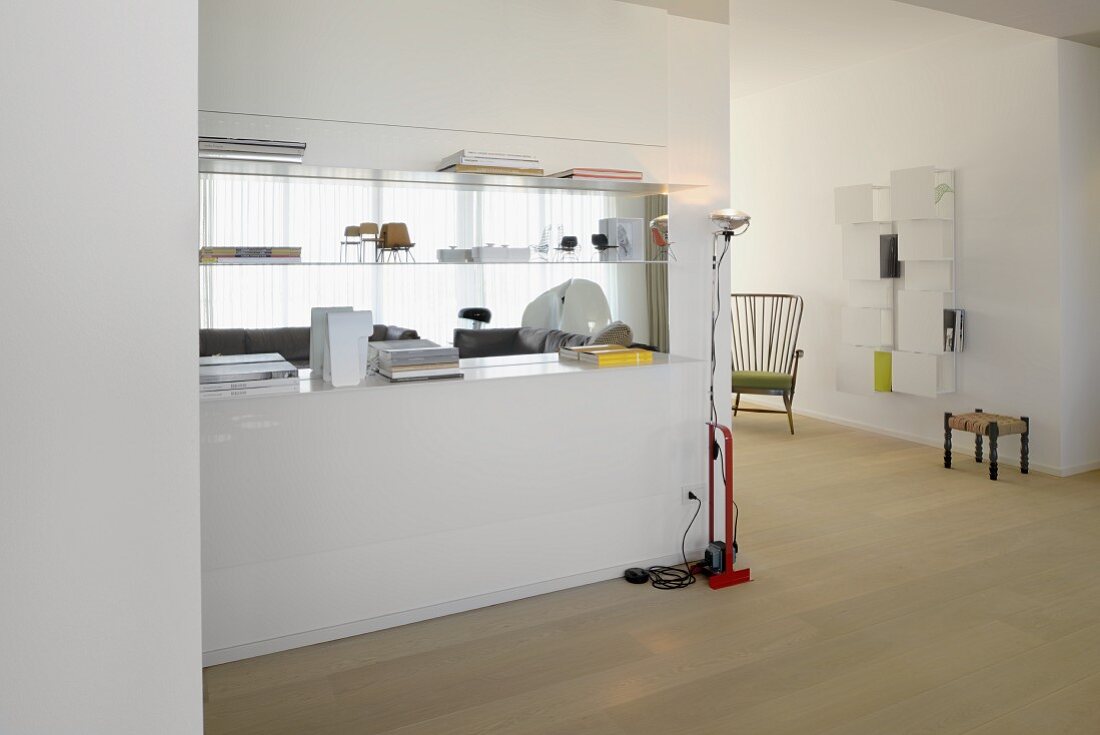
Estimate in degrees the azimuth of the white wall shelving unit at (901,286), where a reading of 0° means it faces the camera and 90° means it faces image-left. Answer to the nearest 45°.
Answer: approximately 45°

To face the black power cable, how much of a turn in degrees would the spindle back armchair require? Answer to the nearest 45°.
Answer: approximately 45° to its left

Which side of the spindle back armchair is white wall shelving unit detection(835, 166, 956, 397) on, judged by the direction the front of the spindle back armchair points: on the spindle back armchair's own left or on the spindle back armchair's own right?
on the spindle back armchair's own left

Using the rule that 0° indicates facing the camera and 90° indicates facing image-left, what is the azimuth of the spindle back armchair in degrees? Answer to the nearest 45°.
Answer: approximately 45°

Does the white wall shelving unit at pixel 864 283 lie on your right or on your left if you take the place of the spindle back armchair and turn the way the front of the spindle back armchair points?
on your left
